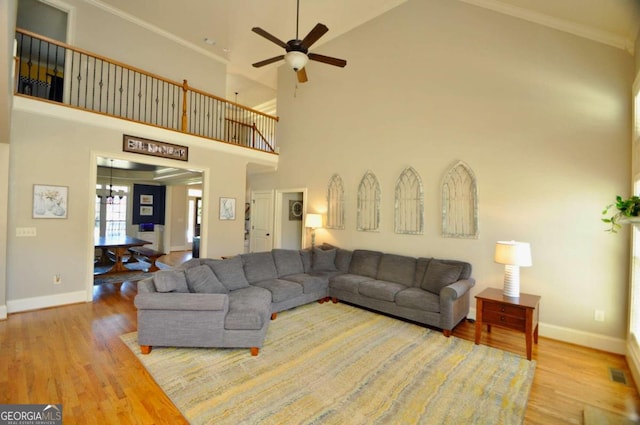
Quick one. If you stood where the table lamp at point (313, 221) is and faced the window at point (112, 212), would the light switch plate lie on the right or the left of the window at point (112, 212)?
left

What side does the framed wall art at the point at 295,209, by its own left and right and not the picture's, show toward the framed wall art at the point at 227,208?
right

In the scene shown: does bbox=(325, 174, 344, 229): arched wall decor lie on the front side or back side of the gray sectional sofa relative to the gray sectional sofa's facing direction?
on the back side

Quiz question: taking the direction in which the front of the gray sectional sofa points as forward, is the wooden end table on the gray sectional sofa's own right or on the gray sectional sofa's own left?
on the gray sectional sofa's own left

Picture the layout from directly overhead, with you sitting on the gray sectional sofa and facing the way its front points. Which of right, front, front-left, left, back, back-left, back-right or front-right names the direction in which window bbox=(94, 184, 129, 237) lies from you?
back-right

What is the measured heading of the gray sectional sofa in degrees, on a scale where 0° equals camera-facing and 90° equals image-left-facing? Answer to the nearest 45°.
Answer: approximately 0°

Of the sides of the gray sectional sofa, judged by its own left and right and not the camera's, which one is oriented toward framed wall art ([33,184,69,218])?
right

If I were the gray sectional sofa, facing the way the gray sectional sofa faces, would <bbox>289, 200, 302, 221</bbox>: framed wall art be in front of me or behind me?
behind

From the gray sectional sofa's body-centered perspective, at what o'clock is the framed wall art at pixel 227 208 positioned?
The framed wall art is roughly at 5 o'clock from the gray sectional sofa.

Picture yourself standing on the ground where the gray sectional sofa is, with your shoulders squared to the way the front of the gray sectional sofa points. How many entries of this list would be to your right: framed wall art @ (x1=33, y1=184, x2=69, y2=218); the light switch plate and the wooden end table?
2

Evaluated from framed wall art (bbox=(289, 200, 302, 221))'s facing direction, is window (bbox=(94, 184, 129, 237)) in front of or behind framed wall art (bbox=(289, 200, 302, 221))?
behind
